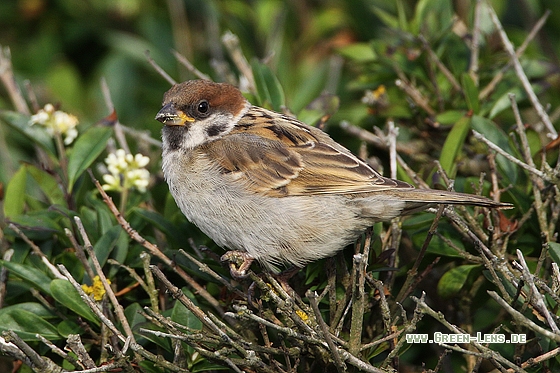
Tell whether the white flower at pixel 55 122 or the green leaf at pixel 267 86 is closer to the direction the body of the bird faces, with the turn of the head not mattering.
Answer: the white flower

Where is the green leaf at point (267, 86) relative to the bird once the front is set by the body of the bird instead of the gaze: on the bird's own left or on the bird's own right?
on the bird's own right

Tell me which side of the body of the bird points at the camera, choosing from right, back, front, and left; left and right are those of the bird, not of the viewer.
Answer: left

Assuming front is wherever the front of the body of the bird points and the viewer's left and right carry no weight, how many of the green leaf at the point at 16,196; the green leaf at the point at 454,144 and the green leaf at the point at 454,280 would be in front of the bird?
1

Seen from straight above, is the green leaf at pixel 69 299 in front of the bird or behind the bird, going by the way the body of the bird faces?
in front

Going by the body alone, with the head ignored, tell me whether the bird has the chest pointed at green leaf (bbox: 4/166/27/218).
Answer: yes
